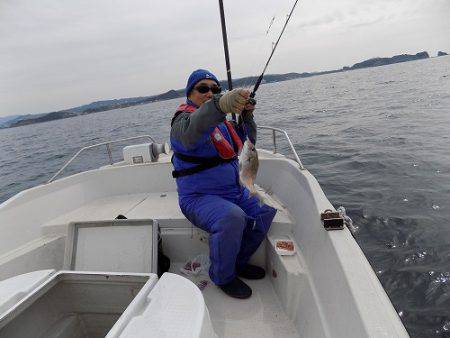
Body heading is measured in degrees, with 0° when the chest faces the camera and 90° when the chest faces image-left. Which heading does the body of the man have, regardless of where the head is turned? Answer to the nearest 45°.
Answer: approximately 315°

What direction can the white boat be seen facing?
away from the camera
